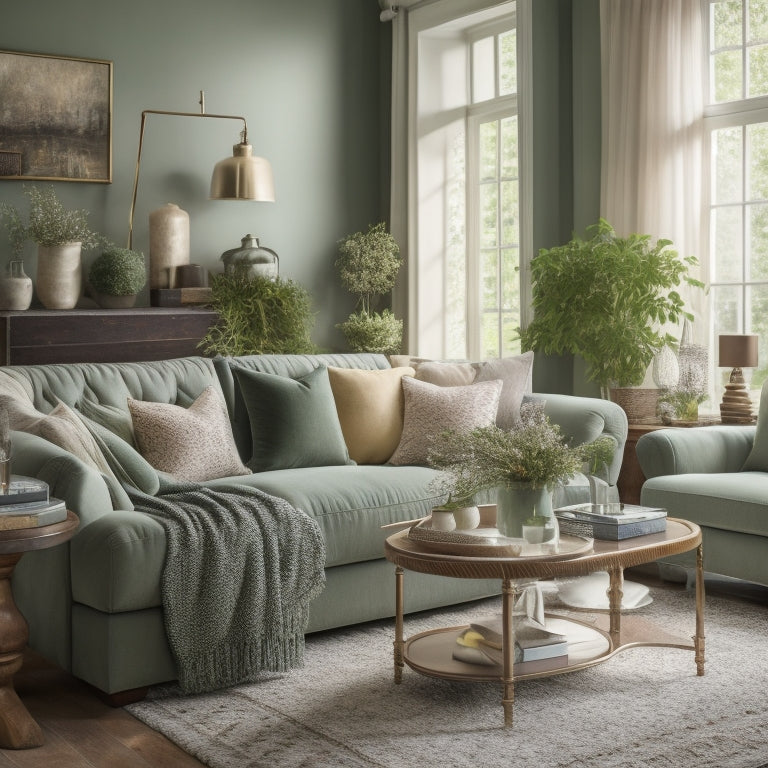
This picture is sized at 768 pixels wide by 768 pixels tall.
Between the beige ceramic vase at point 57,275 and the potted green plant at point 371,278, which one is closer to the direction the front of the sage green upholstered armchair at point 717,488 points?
the beige ceramic vase

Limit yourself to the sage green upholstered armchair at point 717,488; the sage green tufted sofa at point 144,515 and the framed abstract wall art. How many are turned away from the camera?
0

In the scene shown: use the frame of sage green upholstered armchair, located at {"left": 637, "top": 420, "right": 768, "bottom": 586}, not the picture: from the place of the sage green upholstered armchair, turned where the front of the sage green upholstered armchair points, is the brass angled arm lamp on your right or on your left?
on your right

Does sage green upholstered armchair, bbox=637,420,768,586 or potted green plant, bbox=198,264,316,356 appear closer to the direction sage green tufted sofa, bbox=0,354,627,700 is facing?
the sage green upholstered armchair

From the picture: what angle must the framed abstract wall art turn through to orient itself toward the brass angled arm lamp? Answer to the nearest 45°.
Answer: approximately 45° to its left

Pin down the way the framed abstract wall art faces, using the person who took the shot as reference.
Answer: facing the viewer and to the right of the viewer

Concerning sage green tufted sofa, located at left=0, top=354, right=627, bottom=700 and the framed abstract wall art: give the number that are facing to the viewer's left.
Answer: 0

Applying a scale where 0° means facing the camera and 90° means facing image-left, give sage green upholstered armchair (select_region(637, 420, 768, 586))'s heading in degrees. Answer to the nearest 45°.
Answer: approximately 45°

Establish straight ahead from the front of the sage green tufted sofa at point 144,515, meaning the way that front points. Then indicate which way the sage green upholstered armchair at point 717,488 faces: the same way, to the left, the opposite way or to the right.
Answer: to the right

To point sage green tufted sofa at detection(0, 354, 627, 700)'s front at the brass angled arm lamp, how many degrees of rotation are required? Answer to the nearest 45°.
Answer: approximately 135° to its left

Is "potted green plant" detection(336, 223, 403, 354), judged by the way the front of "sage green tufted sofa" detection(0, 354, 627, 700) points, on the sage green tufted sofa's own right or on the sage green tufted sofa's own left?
on the sage green tufted sofa's own left
